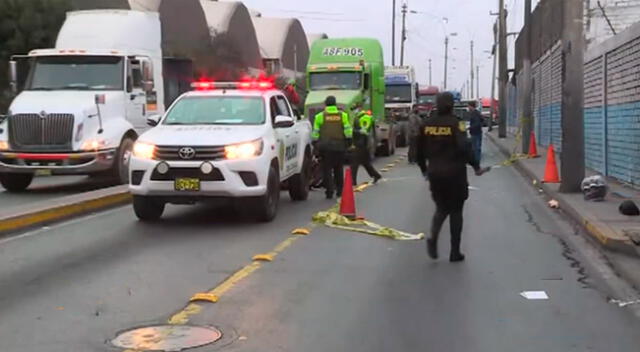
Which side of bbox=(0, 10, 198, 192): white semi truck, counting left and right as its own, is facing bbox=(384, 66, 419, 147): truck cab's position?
back

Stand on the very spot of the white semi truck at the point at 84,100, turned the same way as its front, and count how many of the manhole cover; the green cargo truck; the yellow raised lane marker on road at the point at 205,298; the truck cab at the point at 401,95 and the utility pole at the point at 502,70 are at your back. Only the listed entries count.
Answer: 3

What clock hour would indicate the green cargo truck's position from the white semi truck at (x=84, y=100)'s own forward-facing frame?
The green cargo truck is roughly at 6 o'clock from the white semi truck.

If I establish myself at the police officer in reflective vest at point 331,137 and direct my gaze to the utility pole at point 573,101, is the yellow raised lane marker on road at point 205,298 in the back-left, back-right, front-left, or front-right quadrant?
back-right

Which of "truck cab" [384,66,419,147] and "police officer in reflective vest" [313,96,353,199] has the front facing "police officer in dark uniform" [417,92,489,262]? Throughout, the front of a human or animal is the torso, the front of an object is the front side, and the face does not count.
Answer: the truck cab

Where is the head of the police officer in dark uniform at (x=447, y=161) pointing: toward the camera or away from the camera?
away from the camera

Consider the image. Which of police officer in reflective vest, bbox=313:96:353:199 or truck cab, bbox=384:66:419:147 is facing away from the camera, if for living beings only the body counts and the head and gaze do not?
the police officer in reflective vest

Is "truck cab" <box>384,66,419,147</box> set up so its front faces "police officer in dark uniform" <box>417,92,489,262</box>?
yes

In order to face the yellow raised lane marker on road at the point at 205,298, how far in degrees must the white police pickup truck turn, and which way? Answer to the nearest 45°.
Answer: approximately 45° to its left

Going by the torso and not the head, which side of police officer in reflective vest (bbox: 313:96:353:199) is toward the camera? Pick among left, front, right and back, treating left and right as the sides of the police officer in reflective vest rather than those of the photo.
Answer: back
